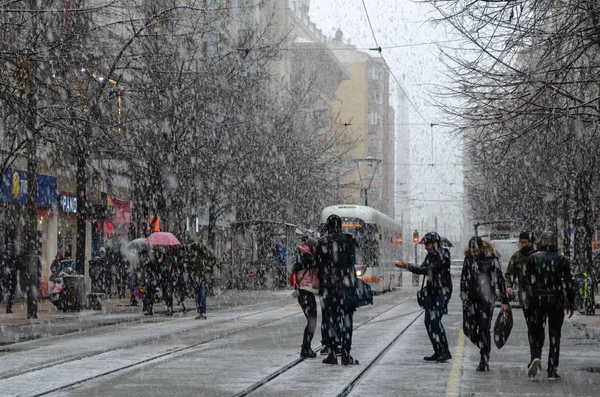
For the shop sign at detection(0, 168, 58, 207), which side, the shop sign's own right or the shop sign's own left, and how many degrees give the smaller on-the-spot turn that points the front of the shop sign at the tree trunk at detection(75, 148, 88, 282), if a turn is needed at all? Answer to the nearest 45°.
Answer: approximately 45° to the shop sign's own right

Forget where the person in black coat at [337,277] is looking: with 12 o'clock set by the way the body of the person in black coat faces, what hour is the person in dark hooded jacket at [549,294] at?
The person in dark hooded jacket is roughly at 4 o'clock from the person in black coat.

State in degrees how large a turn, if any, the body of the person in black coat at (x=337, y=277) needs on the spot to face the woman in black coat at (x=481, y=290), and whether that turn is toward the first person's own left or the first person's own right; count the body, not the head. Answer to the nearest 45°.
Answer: approximately 90° to the first person's own right

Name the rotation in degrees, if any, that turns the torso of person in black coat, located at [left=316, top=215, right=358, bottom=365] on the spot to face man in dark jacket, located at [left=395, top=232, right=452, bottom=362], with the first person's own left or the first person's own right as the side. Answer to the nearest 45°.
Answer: approximately 90° to the first person's own right

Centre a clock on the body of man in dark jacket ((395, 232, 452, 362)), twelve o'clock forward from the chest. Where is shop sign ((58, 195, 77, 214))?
The shop sign is roughly at 2 o'clock from the man in dark jacket.

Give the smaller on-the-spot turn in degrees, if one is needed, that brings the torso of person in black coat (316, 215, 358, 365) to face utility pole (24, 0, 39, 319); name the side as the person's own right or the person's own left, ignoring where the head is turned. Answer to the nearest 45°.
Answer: approximately 45° to the person's own left

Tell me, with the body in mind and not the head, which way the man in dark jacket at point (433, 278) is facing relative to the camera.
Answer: to the viewer's left

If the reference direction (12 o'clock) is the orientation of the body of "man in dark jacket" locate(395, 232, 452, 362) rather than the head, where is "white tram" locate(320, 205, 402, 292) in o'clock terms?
The white tram is roughly at 3 o'clock from the man in dark jacket.

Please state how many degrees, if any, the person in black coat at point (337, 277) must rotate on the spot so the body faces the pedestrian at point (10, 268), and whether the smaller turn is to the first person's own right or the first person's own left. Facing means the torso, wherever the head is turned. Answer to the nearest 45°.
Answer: approximately 45° to the first person's own left

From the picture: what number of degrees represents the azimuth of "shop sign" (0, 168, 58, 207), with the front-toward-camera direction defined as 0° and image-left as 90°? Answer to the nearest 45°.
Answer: approximately 315°

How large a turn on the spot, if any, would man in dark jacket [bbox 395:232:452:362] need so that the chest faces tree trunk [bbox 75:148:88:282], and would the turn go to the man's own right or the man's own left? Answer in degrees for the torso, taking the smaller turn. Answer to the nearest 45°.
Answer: approximately 45° to the man's own right

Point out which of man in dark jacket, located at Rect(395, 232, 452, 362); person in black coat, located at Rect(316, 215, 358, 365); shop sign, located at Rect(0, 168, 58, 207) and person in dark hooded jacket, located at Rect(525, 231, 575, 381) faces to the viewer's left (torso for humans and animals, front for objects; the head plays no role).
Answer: the man in dark jacket

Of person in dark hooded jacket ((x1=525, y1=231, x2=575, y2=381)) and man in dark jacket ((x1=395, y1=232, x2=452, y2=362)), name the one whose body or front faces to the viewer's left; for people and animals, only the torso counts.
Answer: the man in dark jacket

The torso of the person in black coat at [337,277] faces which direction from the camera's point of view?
away from the camera

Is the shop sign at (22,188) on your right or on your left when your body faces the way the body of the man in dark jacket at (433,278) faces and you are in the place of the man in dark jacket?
on your right
